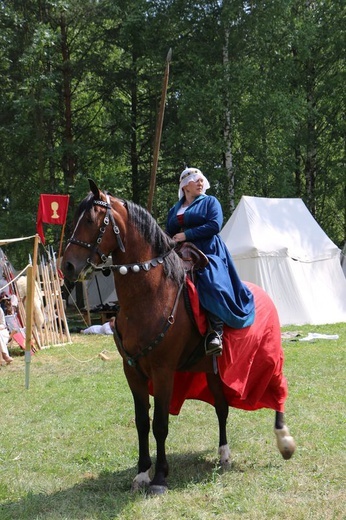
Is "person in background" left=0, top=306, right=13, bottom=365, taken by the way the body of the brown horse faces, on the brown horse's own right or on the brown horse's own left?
on the brown horse's own right

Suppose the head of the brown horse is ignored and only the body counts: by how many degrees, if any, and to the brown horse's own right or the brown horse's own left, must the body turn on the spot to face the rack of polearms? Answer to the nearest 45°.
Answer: approximately 135° to the brown horse's own right

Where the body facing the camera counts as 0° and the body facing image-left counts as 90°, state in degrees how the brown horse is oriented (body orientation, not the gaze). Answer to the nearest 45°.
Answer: approximately 45°

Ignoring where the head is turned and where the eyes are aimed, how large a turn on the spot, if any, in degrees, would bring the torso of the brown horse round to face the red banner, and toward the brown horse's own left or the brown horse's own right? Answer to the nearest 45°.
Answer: approximately 135° to the brown horse's own right

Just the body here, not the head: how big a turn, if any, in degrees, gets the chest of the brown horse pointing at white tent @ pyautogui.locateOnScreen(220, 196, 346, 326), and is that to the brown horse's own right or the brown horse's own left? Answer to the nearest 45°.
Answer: approximately 135° to the brown horse's own right
